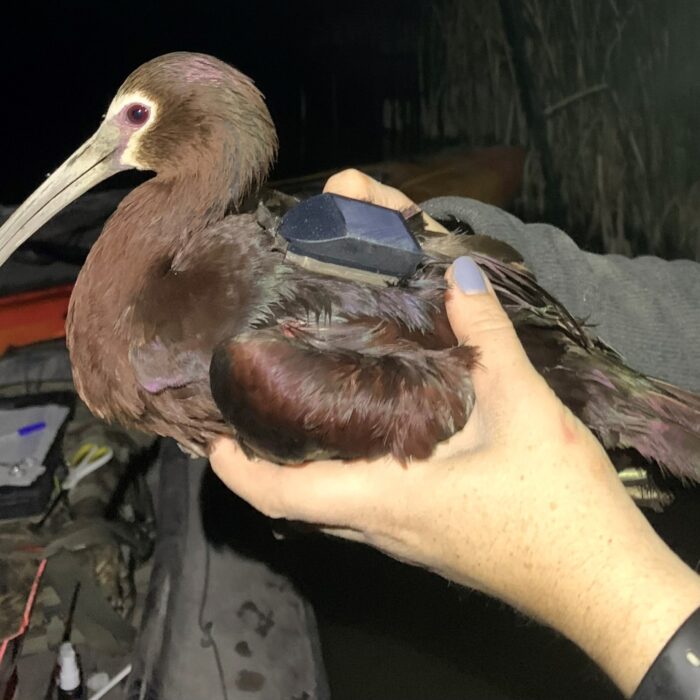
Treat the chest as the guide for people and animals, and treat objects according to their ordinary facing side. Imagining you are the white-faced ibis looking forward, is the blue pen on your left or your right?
on your right

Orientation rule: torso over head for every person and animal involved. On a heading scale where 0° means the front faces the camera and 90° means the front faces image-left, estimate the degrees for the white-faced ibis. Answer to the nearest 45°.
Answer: approximately 90°
